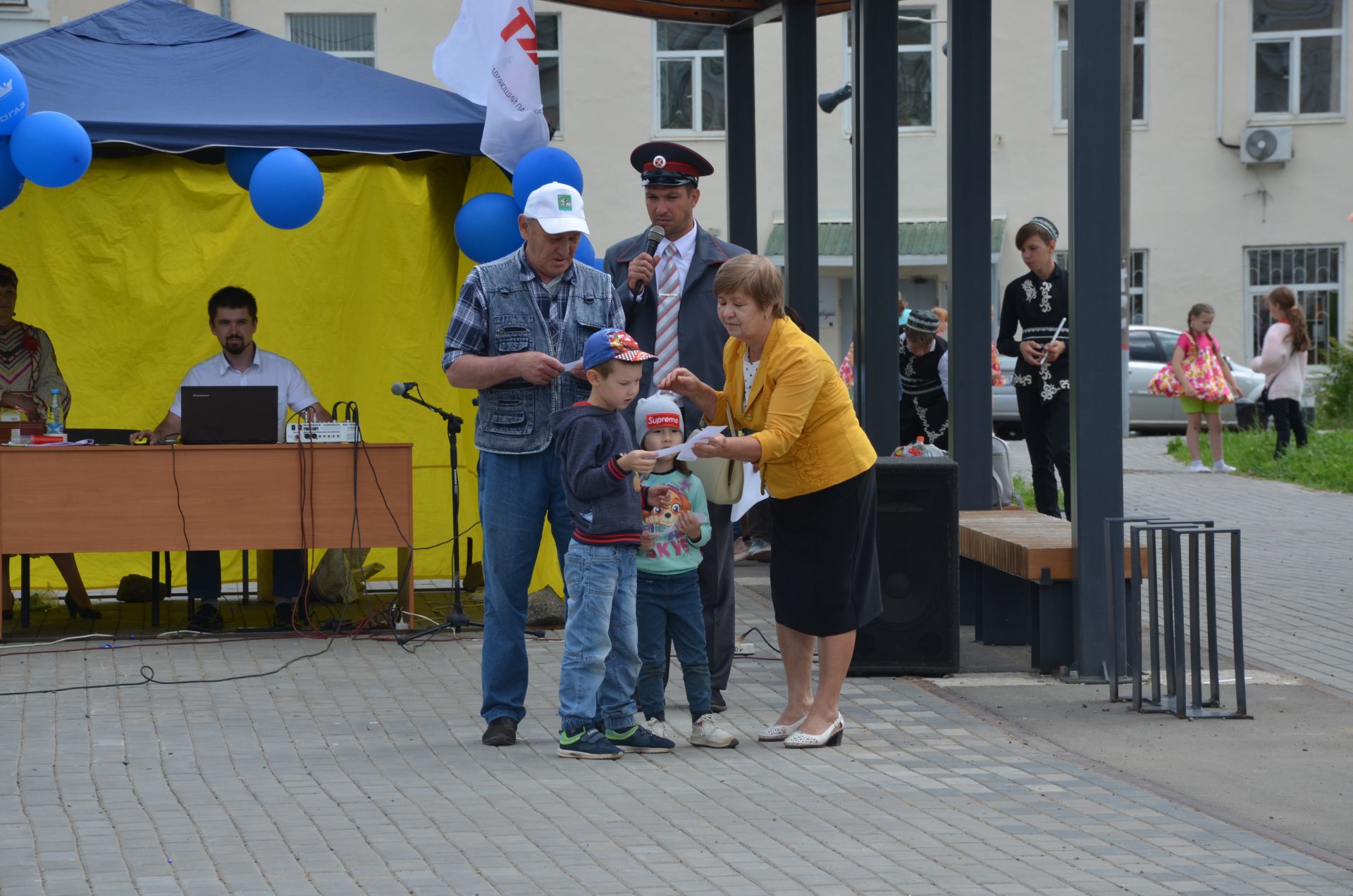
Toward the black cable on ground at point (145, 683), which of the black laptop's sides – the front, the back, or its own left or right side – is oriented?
back

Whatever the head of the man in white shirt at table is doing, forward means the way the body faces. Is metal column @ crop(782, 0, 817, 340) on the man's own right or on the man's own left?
on the man's own left

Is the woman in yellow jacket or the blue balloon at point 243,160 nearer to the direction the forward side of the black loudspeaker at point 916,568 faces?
the woman in yellow jacket

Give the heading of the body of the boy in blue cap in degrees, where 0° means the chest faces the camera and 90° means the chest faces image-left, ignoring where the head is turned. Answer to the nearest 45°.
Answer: approximately 270°

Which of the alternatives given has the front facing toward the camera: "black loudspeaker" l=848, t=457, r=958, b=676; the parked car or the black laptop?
the black loudspeaker

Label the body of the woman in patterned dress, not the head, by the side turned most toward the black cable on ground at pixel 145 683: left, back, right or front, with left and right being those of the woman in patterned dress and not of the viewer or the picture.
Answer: front

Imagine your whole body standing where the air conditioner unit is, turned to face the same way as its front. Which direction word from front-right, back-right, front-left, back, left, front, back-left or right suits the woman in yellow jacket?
front

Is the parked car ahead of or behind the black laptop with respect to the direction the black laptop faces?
ahead

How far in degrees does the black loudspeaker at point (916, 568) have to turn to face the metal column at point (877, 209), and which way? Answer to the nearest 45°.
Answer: approximately 180°

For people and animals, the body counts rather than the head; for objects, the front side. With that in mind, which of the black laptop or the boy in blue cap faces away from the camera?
the black laptop

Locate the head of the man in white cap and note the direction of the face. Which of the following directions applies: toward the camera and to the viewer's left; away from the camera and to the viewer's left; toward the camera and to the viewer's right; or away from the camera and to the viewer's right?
toward the camera and to the viewer's right

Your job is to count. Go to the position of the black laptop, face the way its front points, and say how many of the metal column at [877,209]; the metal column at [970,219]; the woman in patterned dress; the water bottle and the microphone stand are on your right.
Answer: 3
